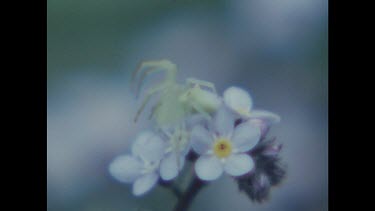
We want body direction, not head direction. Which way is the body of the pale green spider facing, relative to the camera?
to the viewer's left

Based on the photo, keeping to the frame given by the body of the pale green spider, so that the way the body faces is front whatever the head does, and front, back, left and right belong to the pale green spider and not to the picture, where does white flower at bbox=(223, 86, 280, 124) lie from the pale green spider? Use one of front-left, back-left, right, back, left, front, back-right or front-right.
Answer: back
